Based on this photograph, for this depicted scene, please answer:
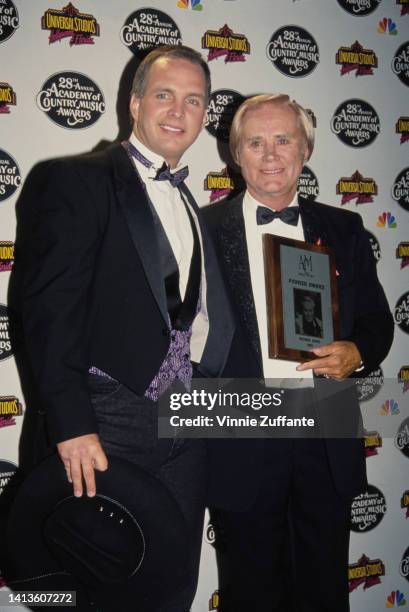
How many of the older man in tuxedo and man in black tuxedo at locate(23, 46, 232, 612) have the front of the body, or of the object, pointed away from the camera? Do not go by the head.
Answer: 0

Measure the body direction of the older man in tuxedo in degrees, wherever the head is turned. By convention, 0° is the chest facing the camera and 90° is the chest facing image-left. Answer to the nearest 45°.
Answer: approximately 0°
